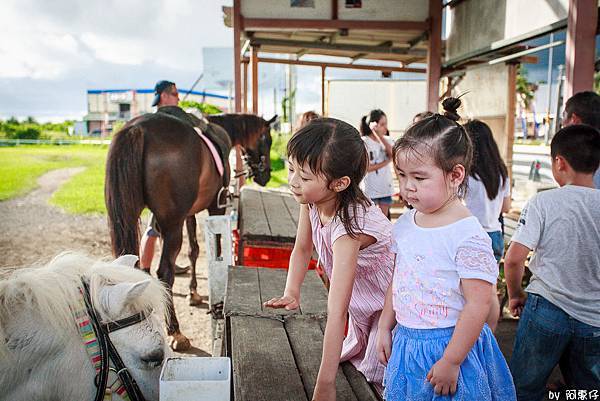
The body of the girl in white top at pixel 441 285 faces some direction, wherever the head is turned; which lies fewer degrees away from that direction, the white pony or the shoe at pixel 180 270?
the white pony

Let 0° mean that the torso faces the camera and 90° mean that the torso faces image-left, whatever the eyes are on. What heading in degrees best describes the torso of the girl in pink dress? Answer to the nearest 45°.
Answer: approximately 45°

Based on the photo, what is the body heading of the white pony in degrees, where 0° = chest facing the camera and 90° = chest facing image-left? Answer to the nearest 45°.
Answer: approximately 270°

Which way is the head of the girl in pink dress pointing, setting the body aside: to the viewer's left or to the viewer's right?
to the viewer's left

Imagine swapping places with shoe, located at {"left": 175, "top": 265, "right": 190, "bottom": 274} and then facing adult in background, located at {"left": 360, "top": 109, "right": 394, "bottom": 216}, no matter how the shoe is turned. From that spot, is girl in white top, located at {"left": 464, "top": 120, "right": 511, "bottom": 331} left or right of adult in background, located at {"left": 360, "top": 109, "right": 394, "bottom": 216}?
right

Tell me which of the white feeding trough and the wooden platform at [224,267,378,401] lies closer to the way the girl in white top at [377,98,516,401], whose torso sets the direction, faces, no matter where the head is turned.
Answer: the white feeding trough

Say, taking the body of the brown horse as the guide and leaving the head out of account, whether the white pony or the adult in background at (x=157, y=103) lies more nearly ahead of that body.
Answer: the adult in background

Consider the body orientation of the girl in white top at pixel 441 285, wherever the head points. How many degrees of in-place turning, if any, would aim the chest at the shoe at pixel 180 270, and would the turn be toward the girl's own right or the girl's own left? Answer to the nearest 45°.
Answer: approximately 90° to the girl's own right
